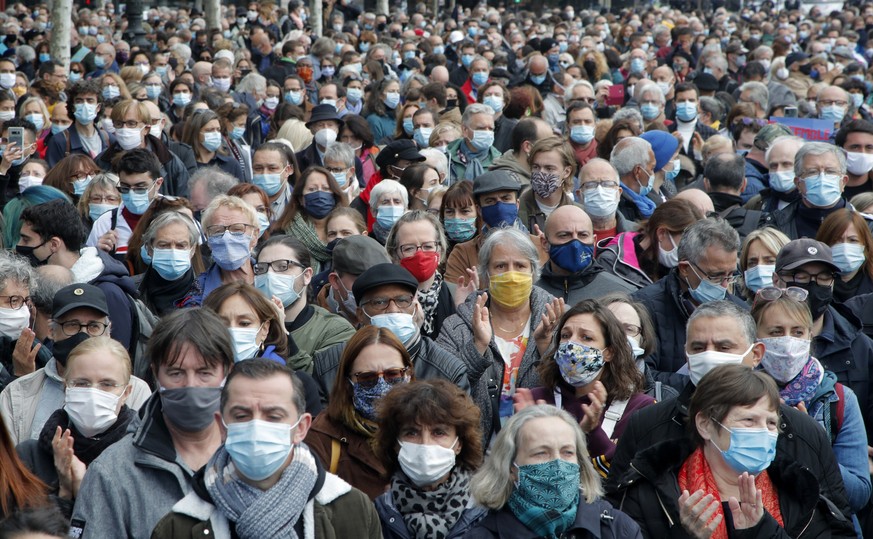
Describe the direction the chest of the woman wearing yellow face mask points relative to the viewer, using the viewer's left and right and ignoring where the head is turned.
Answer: facing the viewer

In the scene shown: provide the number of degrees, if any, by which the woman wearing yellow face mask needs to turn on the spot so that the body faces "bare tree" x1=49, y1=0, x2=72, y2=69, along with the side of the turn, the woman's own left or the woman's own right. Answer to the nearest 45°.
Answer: approximately 135° to the woman's own right

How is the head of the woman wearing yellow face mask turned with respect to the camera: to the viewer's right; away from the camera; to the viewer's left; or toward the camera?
toward the camera
